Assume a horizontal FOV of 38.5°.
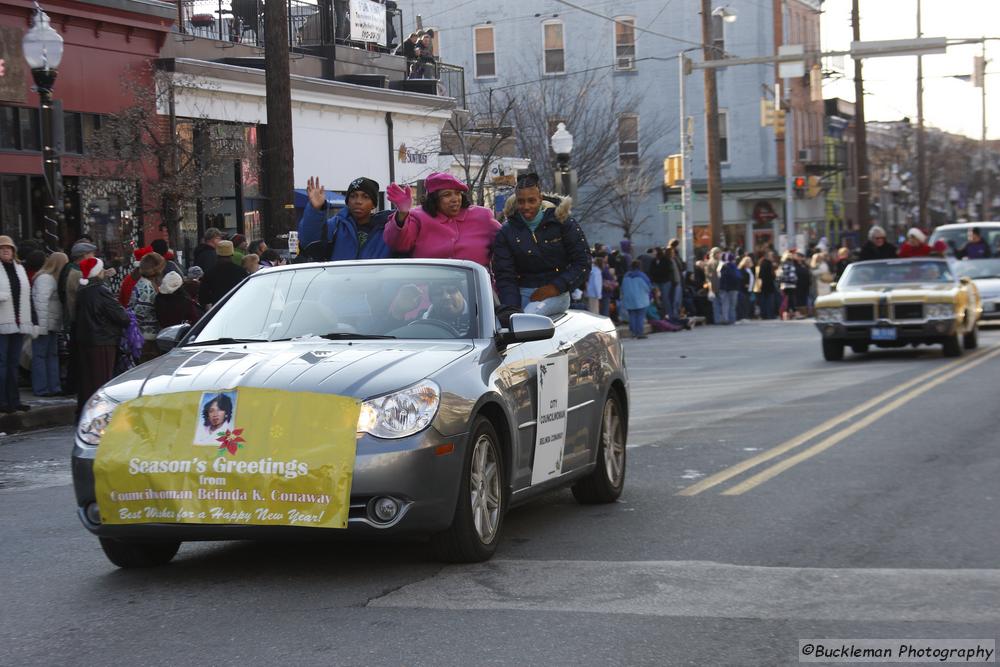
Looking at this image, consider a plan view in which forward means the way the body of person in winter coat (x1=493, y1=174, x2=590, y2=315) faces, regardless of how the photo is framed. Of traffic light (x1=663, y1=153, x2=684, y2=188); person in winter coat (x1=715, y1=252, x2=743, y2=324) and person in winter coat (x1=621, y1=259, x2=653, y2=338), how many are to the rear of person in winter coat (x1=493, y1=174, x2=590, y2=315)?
3

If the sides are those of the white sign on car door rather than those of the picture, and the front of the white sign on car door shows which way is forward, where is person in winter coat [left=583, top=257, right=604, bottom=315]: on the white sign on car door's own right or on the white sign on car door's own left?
on the white sign on car door's own left

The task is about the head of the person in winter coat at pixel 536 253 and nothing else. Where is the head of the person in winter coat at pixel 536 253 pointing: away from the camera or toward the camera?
toward the camera

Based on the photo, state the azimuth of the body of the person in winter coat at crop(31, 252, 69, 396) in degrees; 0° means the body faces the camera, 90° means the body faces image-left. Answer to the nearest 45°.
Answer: approximately 270°

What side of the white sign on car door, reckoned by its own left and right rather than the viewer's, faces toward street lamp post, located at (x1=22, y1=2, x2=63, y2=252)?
back

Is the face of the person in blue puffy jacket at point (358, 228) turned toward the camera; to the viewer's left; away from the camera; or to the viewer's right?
toward the camera

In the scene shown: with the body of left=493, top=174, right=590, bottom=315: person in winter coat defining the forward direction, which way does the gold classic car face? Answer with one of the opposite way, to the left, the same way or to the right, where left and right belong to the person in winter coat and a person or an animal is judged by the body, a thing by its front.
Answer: the same way

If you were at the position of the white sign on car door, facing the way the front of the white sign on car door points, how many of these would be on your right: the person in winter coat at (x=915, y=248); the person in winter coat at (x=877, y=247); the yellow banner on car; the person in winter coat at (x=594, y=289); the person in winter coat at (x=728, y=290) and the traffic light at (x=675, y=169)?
1

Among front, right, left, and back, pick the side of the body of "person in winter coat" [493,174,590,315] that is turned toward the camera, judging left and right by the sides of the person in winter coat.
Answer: front

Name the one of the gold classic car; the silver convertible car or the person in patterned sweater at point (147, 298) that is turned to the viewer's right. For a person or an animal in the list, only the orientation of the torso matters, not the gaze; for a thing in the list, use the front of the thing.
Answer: the person in patterned sweater

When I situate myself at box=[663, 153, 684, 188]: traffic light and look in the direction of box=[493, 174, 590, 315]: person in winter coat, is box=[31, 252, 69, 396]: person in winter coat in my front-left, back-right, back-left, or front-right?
front-right

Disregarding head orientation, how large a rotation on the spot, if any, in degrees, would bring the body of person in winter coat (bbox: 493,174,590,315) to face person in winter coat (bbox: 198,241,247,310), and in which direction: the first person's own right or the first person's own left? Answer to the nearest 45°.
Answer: approximately 135° to the first person's own right

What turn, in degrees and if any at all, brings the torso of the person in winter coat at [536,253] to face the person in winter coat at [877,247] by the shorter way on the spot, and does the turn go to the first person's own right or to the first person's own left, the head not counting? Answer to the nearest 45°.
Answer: approximately 180°

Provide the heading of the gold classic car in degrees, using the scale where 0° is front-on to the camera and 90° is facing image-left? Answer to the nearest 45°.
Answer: approximately 0°

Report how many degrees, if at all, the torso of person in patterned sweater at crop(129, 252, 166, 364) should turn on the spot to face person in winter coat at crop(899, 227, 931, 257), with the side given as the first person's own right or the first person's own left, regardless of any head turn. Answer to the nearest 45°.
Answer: approximately 45° to the first person's own left
